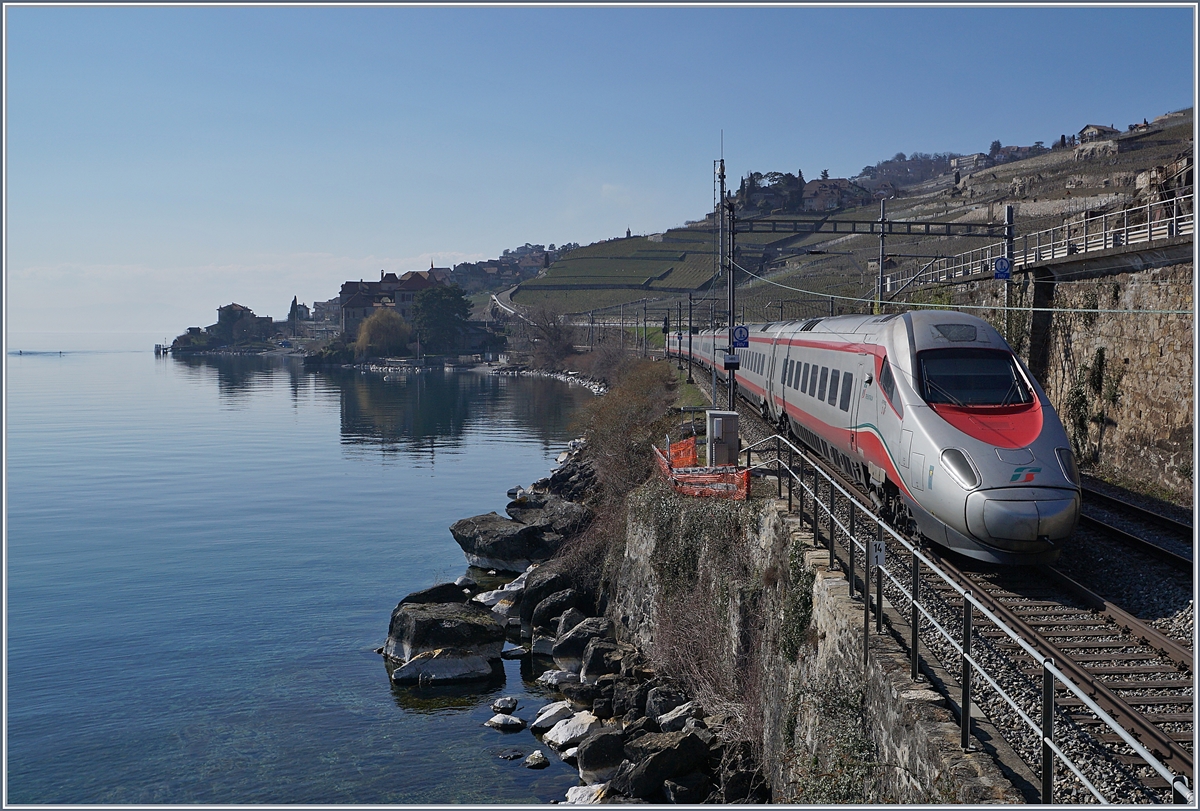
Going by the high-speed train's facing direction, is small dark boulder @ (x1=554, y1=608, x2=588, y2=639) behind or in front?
behind

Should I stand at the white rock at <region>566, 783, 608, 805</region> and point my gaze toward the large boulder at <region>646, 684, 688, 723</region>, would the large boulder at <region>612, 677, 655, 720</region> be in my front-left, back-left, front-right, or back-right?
front-left

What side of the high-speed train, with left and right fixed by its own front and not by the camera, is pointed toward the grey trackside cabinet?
right

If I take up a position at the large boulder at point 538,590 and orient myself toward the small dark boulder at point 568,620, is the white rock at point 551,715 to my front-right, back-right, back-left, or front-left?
front-right

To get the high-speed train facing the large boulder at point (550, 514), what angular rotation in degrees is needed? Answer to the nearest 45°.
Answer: approximately 180°

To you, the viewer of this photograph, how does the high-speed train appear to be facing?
facing the viewer and to the right of the viewer
